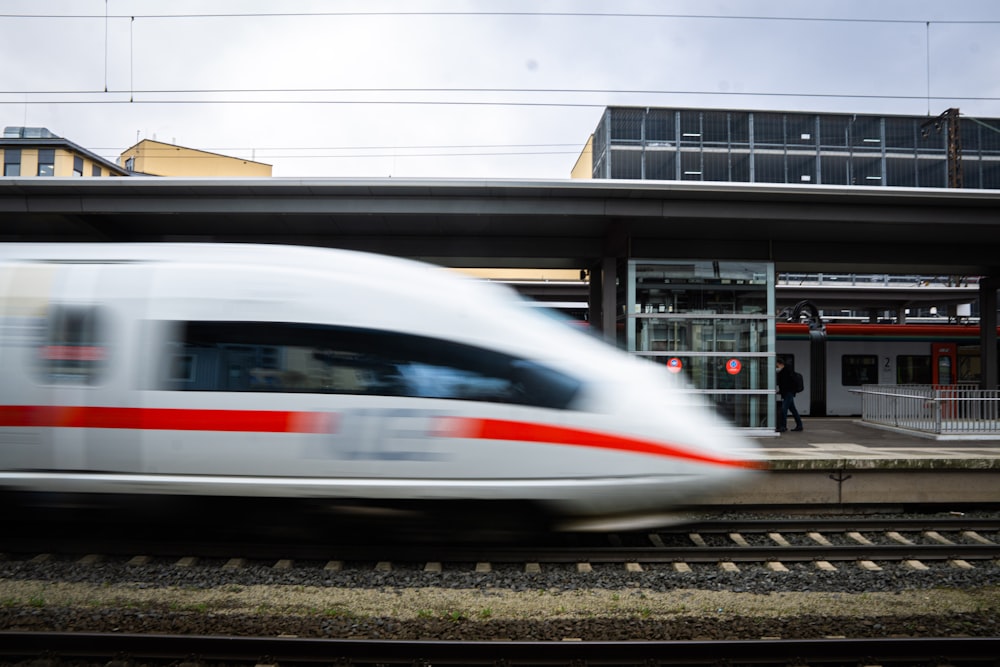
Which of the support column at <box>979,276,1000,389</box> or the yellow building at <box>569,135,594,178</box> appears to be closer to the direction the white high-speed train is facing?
the support column

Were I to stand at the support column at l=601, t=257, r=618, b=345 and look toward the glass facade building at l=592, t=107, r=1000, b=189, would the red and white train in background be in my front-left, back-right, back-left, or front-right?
front-right

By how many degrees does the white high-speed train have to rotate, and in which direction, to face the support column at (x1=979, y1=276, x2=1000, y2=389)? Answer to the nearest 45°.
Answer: approximately 45° to its left

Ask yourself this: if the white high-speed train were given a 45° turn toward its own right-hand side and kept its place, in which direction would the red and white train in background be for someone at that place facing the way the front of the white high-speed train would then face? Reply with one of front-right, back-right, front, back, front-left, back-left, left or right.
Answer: left

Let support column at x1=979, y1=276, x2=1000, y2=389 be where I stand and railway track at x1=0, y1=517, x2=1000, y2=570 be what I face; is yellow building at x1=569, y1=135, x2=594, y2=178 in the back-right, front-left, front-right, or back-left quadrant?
back-right

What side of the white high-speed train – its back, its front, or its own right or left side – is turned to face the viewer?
right

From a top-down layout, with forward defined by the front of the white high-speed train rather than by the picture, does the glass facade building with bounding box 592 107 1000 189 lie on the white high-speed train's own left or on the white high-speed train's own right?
on the white high-speed train's own left

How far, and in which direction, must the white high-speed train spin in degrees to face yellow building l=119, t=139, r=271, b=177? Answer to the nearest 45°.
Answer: approximately 90° to its left

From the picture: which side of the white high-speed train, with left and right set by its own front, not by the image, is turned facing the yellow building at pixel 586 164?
left

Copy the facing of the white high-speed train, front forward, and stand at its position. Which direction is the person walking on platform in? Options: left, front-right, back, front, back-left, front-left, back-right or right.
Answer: front-left

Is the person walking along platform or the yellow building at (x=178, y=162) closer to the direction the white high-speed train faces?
the person walking along platform

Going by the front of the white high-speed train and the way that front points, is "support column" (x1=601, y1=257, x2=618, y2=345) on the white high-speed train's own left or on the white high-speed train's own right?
on the white high-speed train's own left

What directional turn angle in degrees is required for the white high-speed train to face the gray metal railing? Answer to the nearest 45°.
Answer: approximately 45° to its left

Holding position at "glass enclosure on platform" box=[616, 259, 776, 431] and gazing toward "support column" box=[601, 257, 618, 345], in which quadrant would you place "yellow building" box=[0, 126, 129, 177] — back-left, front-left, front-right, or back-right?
front-right

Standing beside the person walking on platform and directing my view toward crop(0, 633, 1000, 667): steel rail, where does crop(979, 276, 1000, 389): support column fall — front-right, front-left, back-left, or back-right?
back-left

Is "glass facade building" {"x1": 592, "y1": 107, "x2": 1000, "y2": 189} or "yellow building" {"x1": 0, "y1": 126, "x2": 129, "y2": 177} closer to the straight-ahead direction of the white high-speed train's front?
the glass facade building
